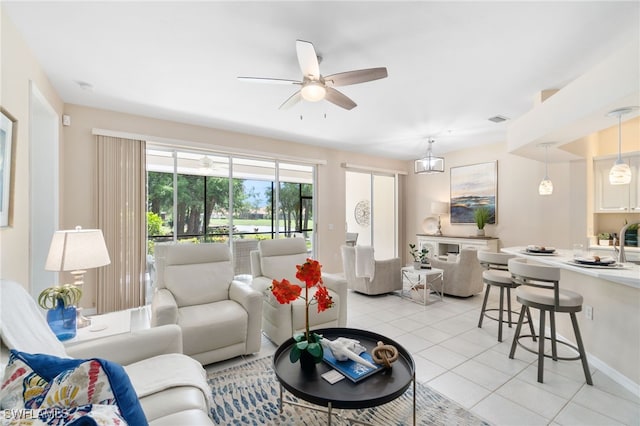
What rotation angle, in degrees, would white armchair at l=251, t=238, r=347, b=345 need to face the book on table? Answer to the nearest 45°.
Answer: approximately 45° to its right

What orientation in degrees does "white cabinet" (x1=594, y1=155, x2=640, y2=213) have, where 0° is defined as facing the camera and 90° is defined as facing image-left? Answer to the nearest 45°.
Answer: approximately 45°

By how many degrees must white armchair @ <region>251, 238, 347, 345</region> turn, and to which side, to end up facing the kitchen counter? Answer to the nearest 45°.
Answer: approximately 45° to its left

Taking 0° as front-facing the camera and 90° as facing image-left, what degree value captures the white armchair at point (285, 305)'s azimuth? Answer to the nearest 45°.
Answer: approximately 315°

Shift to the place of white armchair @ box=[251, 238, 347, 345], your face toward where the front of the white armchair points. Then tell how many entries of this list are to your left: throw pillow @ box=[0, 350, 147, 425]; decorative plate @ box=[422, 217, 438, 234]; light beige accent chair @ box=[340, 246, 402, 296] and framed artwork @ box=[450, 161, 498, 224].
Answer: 3

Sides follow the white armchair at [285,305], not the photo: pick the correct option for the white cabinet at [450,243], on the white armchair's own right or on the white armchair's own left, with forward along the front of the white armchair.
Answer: on the white armchair's own left

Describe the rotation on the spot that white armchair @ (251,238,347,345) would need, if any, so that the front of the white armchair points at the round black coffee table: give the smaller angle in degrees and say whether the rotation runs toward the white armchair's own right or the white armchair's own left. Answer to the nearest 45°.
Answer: approximately 45° to the white armchair's own right

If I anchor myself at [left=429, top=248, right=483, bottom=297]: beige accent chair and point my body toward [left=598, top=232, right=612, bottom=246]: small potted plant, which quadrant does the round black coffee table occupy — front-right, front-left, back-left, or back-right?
back-right
